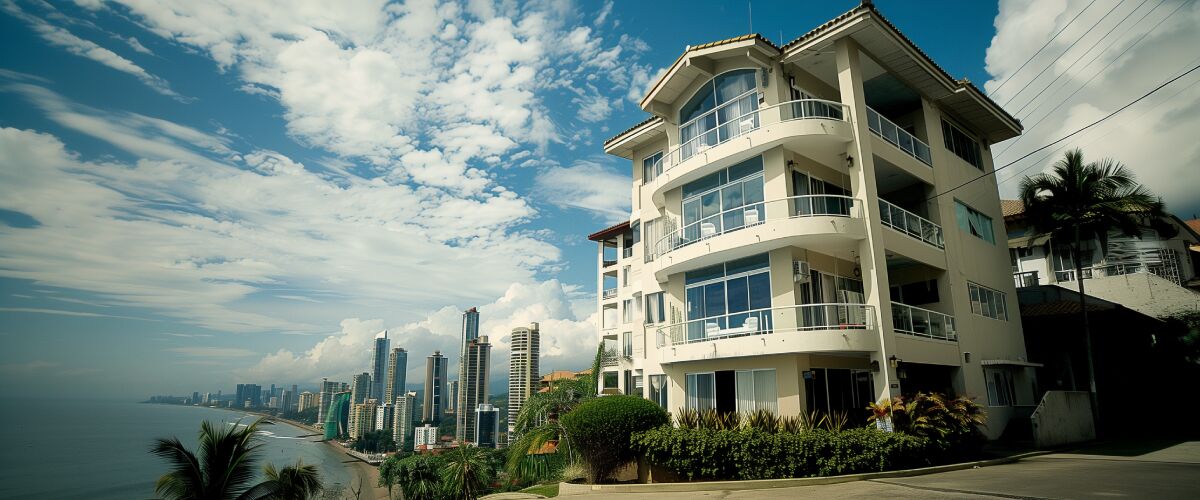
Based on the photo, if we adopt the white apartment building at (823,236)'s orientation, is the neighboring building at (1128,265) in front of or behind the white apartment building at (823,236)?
behind

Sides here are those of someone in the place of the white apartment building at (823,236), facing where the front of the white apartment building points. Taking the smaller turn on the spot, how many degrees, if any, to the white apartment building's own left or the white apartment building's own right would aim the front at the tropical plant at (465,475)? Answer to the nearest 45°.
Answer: approximately 45° to the white apartment building's own right

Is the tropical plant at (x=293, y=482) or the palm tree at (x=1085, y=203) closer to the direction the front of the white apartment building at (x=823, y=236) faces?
the tropical plant

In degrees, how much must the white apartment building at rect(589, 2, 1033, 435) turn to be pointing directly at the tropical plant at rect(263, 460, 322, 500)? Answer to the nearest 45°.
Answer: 0° — it already faces it

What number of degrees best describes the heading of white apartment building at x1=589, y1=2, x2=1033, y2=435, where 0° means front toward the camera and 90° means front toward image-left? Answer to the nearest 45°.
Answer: approximately 45°

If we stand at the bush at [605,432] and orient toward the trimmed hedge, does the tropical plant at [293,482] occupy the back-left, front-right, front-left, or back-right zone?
back-right

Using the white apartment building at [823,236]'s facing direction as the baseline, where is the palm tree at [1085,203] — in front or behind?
behind

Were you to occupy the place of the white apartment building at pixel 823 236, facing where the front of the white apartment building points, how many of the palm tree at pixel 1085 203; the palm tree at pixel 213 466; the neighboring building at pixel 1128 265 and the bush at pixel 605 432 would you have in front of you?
2

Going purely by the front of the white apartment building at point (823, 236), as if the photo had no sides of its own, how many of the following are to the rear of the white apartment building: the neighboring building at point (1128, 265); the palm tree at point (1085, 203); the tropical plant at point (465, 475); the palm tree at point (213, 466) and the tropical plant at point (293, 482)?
2

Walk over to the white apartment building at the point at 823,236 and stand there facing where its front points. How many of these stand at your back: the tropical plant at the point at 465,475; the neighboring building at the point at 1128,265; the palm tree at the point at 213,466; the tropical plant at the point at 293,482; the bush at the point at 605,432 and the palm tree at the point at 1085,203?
2

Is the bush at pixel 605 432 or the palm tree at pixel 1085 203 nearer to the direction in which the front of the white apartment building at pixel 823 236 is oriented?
the bush

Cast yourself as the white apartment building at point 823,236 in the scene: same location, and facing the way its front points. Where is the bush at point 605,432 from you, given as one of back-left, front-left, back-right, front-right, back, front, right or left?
front
